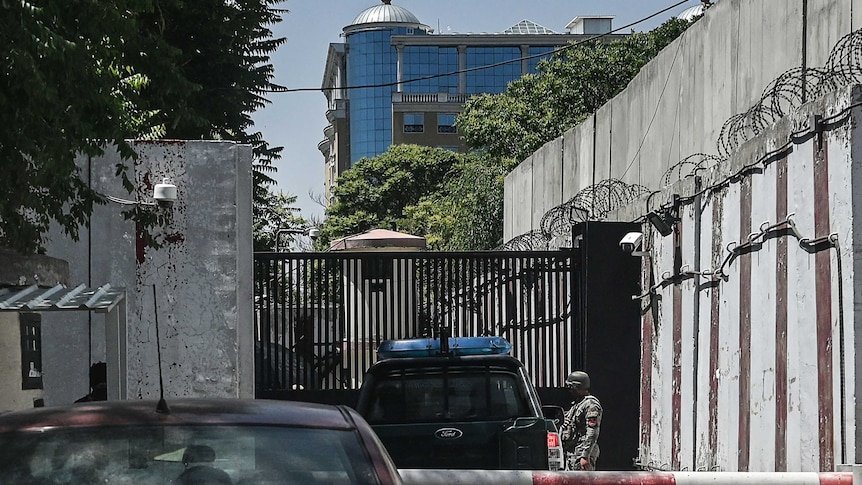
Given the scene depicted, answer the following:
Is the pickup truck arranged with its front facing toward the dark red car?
no

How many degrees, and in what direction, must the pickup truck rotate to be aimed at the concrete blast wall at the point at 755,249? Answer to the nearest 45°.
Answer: approximately 90° to its right

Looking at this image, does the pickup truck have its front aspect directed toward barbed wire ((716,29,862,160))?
no

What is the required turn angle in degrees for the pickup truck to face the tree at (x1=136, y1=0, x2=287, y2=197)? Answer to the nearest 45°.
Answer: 0° — it already faces it

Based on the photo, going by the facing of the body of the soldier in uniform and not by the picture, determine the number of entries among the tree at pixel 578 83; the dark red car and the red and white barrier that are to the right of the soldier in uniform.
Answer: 1

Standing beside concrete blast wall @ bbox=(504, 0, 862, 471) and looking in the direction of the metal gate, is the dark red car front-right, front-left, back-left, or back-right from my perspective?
back-left

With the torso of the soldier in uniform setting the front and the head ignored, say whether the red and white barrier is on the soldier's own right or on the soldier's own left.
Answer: on the soldier's own left

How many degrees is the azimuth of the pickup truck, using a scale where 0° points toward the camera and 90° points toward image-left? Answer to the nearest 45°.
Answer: approximately 180°

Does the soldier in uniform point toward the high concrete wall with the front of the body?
no

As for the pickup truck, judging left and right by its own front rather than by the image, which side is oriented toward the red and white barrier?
back
